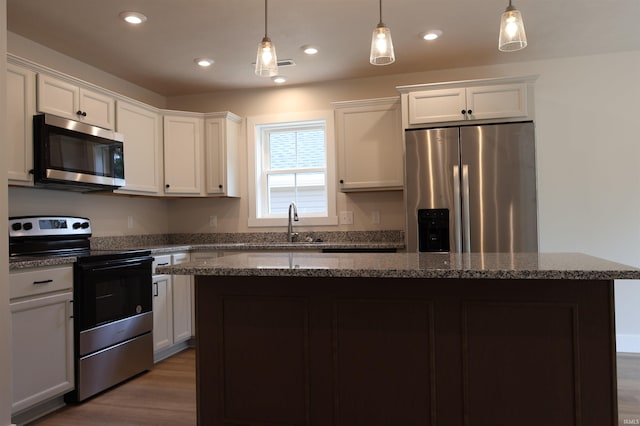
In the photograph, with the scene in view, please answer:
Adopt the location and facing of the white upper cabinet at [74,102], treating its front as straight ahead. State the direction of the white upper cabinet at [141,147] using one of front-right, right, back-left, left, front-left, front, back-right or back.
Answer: left

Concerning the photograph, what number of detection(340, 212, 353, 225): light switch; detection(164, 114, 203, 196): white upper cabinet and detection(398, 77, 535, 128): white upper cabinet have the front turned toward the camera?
3

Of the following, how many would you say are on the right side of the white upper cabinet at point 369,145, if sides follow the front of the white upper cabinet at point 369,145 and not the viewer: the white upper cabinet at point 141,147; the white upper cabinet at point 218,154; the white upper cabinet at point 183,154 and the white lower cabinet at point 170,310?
4

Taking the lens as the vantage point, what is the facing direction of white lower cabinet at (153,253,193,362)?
facing the viewer and to the right of the viewer

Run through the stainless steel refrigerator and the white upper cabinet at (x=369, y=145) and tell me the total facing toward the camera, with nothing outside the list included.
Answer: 2

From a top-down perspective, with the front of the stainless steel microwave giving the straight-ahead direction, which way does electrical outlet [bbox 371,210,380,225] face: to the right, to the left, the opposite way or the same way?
to the right

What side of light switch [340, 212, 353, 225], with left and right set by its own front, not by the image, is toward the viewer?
front

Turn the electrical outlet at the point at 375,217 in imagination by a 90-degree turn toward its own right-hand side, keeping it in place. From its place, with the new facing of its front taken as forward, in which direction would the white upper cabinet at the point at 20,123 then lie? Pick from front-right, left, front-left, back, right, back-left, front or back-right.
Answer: front-left

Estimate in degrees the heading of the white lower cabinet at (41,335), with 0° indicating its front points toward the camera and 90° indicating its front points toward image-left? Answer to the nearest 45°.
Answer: approximately 315°

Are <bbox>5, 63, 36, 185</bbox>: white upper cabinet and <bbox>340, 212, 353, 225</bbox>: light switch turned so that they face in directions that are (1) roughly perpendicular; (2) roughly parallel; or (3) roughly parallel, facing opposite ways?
roughly perpendicular

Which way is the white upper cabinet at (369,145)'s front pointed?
toward the camera

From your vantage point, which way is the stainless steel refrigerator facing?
toward the camera

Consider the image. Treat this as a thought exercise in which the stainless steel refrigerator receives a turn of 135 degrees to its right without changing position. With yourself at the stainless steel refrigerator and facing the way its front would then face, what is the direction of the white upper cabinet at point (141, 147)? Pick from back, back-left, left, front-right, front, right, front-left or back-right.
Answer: front-left

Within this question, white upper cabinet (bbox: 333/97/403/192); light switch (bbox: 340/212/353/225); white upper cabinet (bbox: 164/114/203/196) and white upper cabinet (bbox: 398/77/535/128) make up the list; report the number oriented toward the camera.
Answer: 4

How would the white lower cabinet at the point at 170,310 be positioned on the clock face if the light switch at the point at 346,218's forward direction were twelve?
The white lower cabinet is roughly at 2 o'clock from the light switch.
